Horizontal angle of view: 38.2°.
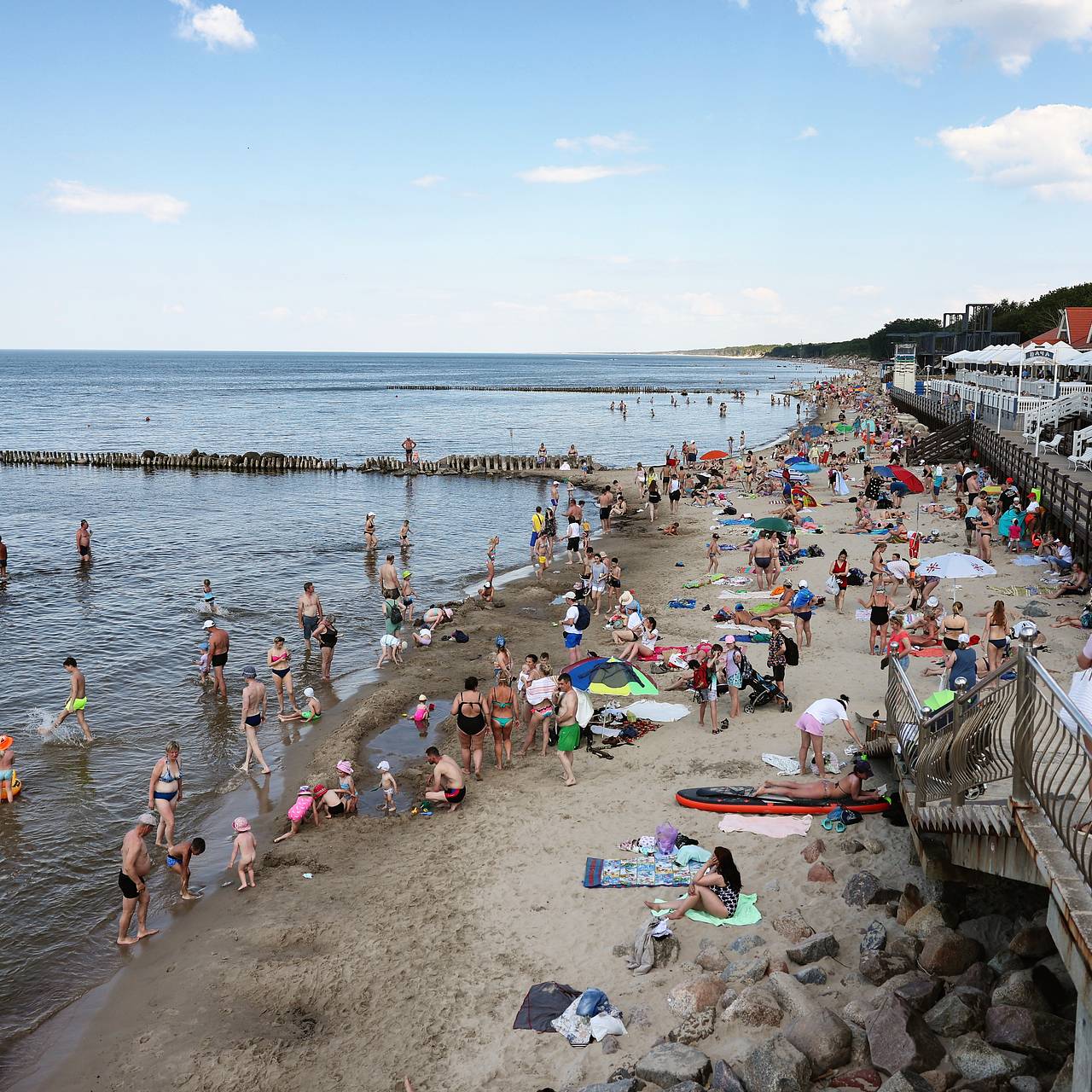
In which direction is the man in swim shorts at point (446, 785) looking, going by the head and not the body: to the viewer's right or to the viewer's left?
to the viewer's left

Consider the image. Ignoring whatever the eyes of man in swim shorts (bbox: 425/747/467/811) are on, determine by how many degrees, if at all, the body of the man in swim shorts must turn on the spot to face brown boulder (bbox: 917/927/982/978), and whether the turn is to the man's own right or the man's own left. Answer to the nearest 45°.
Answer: approximately 135° to the man's own left

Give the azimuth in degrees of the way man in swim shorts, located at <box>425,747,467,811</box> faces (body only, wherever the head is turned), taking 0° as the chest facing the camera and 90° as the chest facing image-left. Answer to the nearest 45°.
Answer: approximately 90°

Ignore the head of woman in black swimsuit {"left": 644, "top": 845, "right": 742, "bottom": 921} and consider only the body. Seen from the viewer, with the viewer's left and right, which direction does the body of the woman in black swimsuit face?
facing to the left of the viewer

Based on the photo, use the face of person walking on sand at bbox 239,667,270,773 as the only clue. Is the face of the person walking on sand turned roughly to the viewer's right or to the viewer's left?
to the viewer's left
